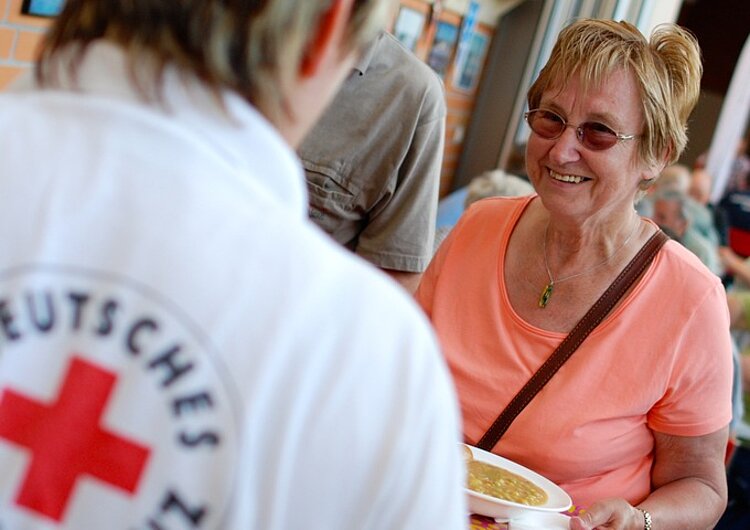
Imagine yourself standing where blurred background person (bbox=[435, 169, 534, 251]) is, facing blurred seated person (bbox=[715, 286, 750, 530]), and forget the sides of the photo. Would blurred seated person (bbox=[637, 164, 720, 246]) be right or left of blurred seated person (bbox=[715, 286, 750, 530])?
left

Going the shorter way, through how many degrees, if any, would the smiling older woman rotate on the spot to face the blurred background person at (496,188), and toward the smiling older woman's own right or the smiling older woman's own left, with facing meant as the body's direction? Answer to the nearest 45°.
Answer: approximately 135° to the smiling older woman's own right

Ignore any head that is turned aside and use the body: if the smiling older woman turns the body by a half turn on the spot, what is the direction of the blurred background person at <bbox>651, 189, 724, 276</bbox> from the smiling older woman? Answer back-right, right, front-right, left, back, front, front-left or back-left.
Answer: front-left

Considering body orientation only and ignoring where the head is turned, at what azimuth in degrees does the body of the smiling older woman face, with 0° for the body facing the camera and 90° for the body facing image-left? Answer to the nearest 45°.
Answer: approximately 45°

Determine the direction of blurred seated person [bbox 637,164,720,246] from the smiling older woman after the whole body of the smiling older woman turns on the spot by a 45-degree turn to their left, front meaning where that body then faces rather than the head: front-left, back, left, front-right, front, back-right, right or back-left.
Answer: back
